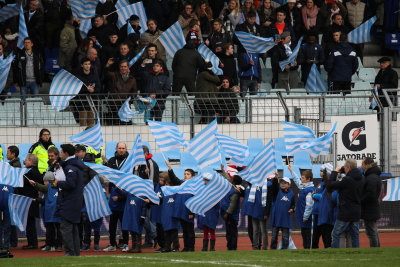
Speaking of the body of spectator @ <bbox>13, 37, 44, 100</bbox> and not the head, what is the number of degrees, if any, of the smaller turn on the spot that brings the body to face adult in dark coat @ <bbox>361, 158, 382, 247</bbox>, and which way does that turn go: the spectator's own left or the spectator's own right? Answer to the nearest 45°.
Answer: approximately 45° to the spectator's own left

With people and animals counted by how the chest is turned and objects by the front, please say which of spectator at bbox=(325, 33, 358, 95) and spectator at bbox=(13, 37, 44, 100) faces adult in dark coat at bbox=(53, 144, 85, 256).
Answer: spectator at bbox=(13, 37, 44, 100)

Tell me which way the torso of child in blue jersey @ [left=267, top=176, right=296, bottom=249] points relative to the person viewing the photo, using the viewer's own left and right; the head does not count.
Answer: facing the viewer

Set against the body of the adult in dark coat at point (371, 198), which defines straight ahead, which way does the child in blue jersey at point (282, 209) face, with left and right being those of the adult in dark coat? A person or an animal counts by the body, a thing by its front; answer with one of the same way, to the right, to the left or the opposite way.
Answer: to the left

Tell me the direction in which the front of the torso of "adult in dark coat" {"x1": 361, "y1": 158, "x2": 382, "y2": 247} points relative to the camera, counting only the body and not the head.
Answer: to the viewer's left

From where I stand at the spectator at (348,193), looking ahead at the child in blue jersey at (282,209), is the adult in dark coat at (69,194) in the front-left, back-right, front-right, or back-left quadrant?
front-left

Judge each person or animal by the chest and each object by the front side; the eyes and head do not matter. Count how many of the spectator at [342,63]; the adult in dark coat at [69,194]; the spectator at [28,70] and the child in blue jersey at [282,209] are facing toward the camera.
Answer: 2

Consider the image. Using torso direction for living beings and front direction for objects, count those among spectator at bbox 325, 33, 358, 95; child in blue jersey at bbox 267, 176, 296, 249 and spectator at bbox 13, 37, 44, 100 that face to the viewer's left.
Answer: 0

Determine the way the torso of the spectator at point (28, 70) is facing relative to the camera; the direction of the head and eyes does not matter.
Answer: toward the camera
